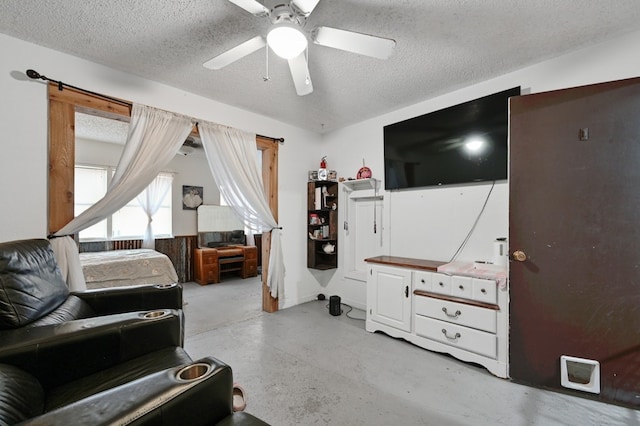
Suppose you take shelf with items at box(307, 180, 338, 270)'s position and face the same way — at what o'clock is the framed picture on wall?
The framed picture on wall is roughly at 4 o'clock from the shelf with items.

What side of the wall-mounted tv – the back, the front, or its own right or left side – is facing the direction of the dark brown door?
left

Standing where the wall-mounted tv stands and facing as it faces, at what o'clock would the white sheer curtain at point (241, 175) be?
The white sheer curtain is roughly at 1 o'clock from the wall-mounted tv.

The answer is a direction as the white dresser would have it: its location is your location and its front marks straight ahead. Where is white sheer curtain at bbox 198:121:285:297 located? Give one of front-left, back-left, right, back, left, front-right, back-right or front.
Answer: front-right

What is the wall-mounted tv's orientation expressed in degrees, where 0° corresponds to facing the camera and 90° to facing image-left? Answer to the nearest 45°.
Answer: approximately 45°

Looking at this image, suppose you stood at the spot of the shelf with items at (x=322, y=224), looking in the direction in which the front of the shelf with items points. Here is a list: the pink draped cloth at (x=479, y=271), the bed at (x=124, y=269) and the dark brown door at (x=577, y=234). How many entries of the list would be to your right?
1

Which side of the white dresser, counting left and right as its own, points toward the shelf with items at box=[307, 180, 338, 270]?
right

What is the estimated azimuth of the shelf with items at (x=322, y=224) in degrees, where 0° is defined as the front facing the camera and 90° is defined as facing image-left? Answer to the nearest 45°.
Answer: approximately 0°

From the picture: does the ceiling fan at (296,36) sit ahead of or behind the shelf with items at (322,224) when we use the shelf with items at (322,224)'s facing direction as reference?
ahead

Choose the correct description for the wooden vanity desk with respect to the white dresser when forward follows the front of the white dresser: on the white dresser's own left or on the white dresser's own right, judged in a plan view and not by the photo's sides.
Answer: on the white dresser's own right

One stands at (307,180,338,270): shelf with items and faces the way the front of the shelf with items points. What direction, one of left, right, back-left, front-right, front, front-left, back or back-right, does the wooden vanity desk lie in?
back-right

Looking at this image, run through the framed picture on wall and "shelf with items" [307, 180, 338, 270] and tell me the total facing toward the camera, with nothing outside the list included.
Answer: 2
